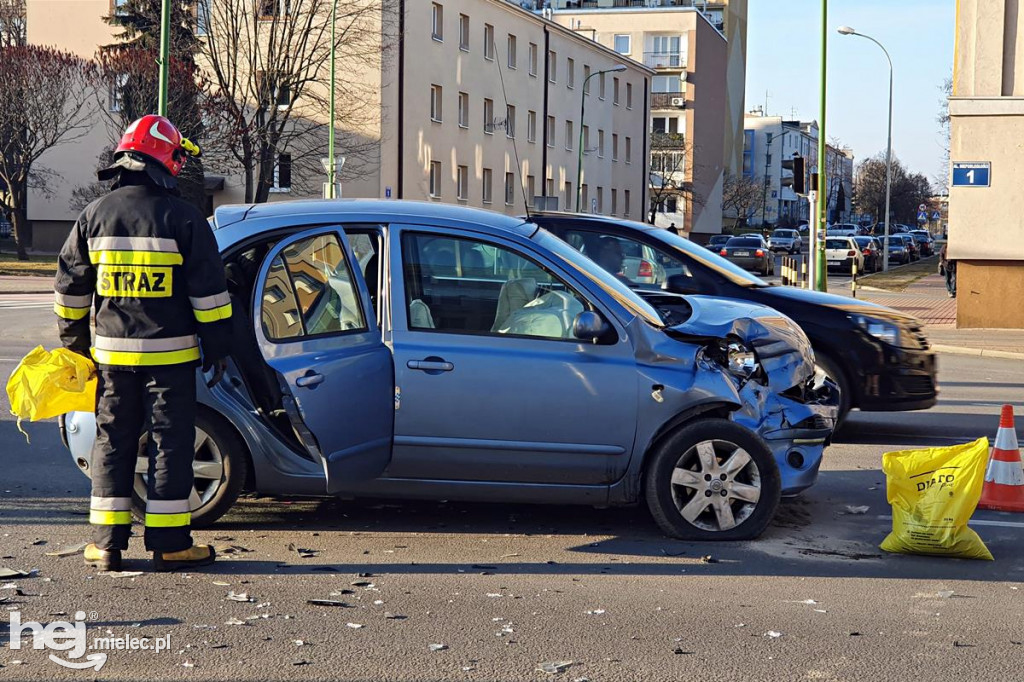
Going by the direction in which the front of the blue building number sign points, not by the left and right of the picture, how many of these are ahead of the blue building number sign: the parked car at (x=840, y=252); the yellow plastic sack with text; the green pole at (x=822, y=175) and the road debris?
2

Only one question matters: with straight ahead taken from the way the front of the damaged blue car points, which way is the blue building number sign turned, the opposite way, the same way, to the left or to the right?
to the right

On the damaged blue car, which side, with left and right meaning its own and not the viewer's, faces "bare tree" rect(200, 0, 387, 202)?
left

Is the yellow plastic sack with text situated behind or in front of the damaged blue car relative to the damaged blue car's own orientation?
in front

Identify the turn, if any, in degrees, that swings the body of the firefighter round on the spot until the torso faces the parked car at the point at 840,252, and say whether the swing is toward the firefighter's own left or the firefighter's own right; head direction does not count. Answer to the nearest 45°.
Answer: approximately 45° to the firefighter's own right

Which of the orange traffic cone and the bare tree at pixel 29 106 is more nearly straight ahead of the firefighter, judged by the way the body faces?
the bare tree

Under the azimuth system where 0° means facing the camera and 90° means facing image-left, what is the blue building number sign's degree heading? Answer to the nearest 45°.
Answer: approximately 0°

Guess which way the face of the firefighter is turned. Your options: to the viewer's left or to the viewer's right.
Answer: to the viewer's right

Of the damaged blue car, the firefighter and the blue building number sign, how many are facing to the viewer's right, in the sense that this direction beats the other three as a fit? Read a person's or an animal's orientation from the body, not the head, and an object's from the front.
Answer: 1

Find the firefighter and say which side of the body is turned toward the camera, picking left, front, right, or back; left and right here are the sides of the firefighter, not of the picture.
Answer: back

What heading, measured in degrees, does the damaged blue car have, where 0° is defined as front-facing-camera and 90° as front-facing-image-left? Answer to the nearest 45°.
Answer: approximately 270°

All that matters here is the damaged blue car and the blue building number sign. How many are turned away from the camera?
0

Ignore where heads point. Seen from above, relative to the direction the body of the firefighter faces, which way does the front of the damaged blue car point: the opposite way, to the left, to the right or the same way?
to the right

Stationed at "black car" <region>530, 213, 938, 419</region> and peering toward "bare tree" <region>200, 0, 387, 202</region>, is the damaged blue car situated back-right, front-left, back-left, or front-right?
back-left

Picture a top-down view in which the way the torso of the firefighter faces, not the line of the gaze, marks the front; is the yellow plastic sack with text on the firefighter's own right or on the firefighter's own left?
on the firefighter's own right
